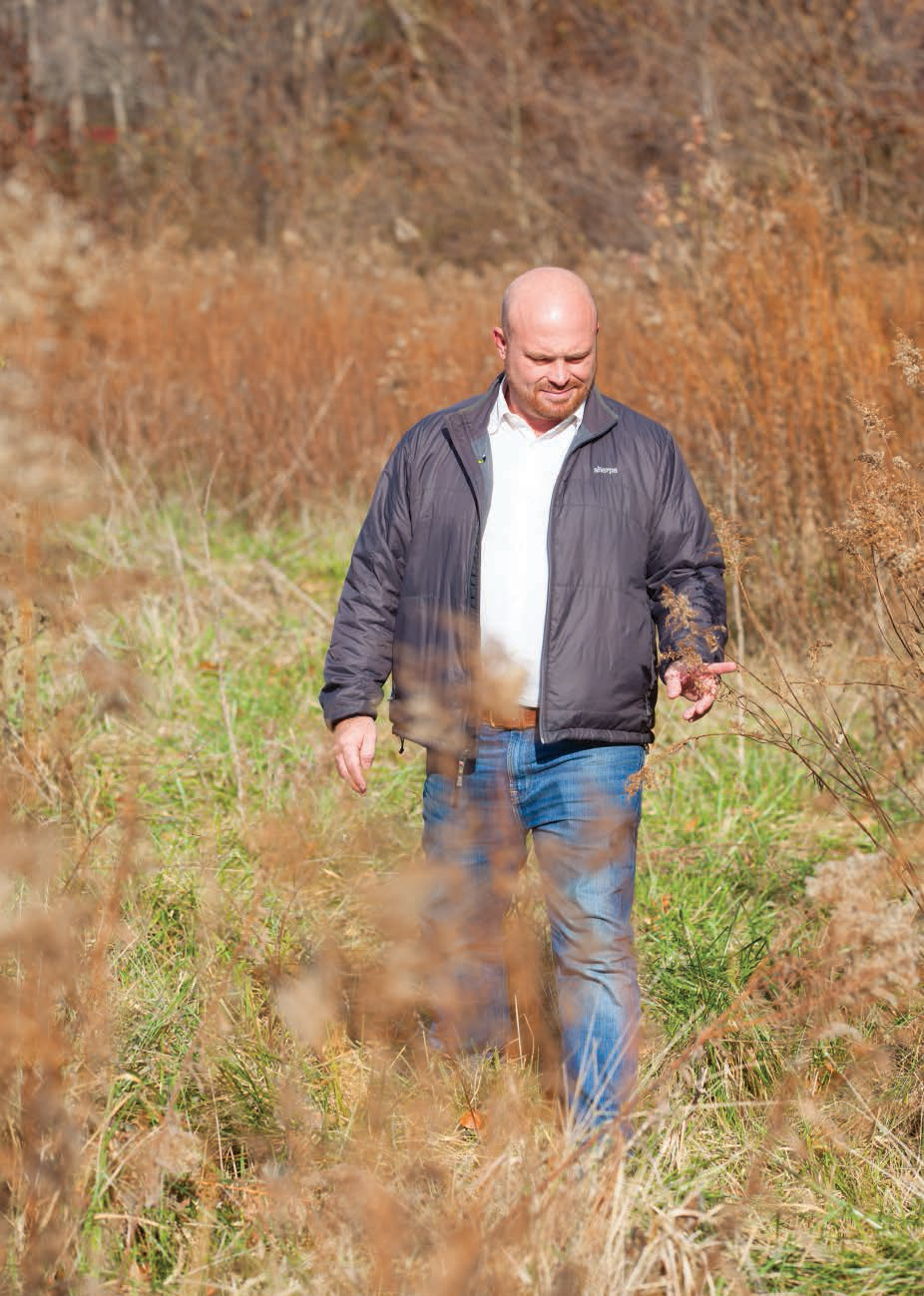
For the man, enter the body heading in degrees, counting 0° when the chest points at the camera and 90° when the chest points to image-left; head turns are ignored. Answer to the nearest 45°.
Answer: approximately 0°
